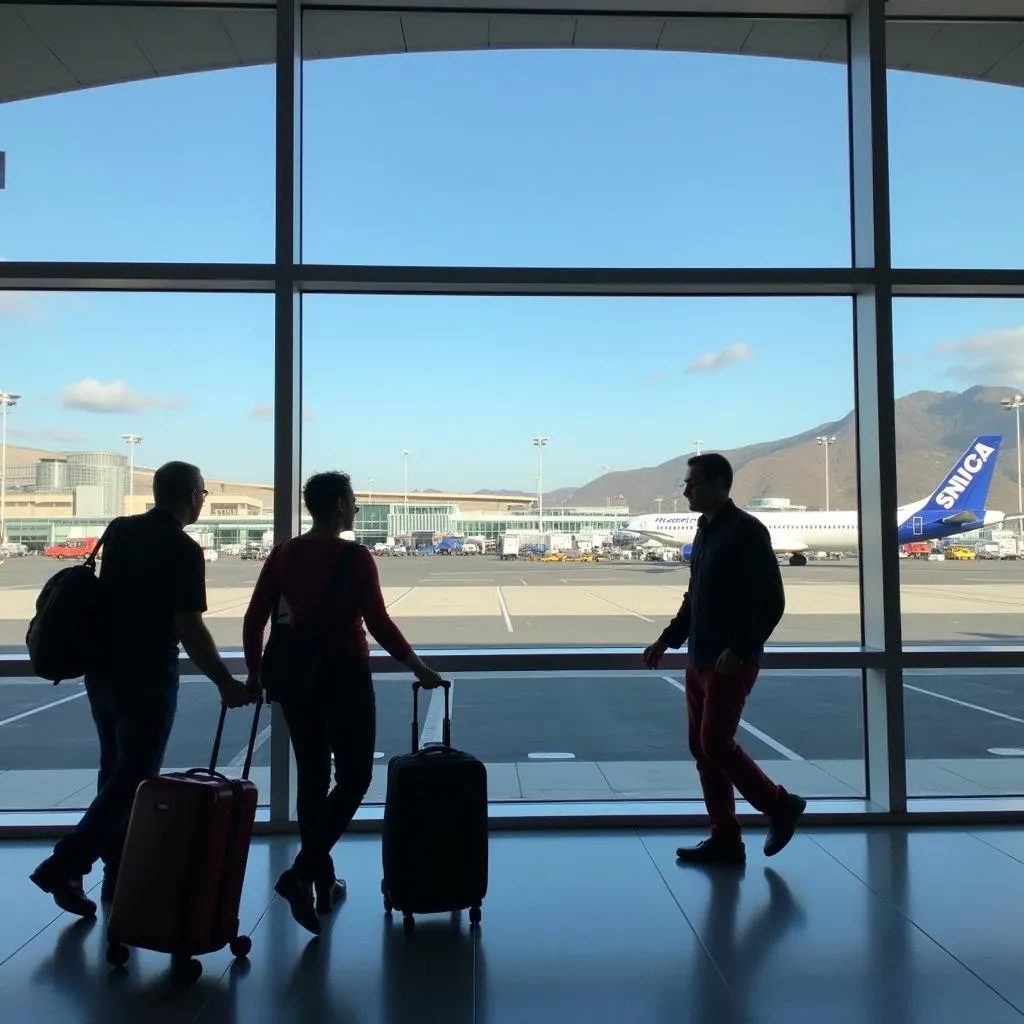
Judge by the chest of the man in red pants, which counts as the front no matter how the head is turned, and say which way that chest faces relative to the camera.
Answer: to the viewer's left

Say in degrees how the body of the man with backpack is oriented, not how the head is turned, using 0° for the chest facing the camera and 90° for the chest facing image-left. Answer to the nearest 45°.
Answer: approximately 225°

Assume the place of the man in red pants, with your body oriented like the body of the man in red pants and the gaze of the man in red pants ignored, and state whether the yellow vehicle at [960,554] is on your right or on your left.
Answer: on your right

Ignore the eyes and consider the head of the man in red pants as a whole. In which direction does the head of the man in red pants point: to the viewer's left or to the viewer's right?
to the viewer's left

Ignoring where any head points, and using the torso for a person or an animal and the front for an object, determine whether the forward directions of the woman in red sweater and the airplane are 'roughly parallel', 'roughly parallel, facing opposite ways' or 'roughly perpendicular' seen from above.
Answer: roughly perpendicular

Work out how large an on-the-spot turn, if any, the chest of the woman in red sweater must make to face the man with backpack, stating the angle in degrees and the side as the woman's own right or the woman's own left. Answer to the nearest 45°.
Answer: approximately 135° to the woman's own left

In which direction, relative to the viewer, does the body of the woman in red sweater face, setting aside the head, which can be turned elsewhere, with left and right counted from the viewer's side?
facing away from the viewer and to the right of the viewer

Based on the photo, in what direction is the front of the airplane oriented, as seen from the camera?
facing to the left of the viewer

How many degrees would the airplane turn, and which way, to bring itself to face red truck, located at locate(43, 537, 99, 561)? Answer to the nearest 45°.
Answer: approximately 45° to its left
